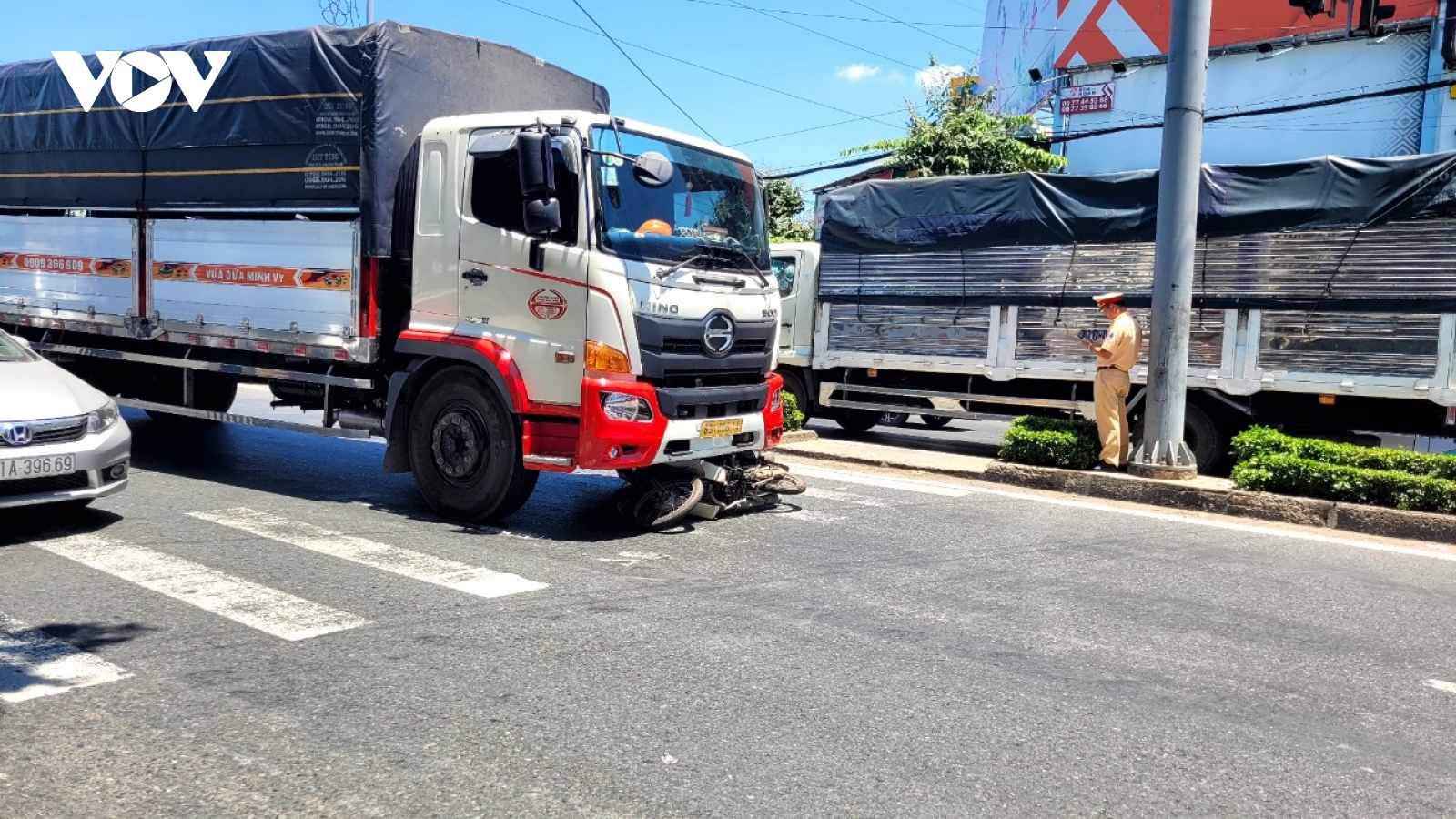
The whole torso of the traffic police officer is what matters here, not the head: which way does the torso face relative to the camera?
to the viewer's left

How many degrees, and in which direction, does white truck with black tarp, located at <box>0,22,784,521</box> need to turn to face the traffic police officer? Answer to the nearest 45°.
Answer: approximately 45° to its left

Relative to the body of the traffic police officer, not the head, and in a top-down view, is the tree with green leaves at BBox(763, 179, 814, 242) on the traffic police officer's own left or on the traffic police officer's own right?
on the traffic police officer's own right

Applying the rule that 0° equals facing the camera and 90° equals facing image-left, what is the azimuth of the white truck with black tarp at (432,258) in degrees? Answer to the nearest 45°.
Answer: approximately 315°

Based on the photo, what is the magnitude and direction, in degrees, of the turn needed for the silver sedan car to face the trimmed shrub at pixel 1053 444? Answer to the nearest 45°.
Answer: approximately 45° to its left

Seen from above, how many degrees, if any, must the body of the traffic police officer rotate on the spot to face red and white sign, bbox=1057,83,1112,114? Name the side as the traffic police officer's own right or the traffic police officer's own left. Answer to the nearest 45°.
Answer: approximately 90° to the traffic police officer's own right

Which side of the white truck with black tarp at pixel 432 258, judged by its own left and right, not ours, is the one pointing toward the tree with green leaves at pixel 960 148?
left
